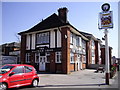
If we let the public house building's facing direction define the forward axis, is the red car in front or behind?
in front

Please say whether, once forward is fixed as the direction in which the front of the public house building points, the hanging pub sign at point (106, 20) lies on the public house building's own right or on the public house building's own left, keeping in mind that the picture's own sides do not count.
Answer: on the public house building's own left
